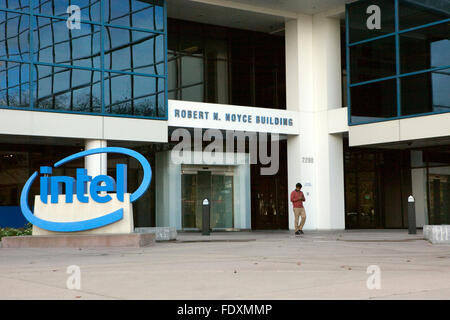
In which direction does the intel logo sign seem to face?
toward the camera
